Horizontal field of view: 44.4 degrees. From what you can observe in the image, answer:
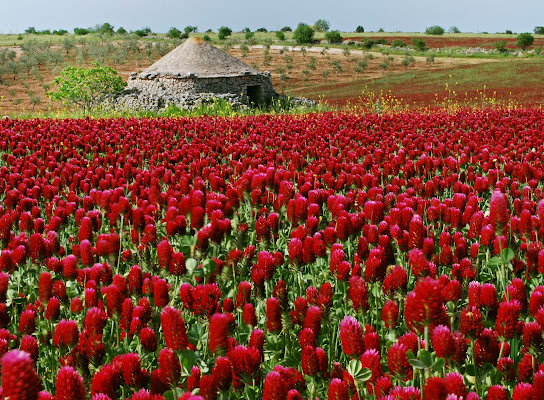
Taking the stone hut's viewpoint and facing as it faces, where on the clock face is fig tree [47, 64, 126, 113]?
The fig tree is roughly at 5 o'clock from the stone hut.

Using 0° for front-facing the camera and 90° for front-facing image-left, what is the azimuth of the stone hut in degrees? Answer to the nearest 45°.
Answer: approximately 315°
